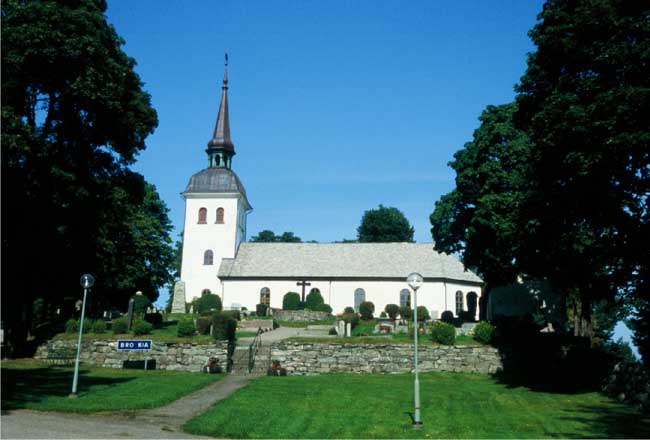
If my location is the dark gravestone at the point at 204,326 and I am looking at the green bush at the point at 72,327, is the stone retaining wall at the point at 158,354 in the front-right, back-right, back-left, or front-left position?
front-left

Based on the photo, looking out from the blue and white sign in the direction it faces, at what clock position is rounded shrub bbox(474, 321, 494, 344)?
The rounded shrub is roughly at 9 o'clock from the blue and white sign.

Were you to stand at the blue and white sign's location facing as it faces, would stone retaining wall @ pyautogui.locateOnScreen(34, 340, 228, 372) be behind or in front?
behind

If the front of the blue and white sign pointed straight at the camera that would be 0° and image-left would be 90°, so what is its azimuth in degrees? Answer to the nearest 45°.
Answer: approximately 0°

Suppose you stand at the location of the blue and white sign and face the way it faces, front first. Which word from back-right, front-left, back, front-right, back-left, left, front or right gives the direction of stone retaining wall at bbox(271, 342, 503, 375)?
left

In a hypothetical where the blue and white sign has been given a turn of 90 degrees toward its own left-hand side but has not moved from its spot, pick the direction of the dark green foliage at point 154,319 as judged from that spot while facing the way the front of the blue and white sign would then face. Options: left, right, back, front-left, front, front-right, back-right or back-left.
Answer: left

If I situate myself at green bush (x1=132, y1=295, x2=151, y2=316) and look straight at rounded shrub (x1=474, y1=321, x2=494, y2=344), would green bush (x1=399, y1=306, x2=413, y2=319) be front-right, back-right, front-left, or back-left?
front-left

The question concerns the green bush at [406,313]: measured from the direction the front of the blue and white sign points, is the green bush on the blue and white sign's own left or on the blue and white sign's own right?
on the blue and white sign's own left

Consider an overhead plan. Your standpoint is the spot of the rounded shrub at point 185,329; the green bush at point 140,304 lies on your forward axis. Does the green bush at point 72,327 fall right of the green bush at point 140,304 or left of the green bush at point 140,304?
left

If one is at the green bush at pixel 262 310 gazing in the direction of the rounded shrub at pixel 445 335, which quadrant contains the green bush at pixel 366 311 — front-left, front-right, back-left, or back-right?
front-left

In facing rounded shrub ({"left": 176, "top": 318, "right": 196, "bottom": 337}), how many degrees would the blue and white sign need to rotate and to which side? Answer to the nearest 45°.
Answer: approximately 135° to its left
